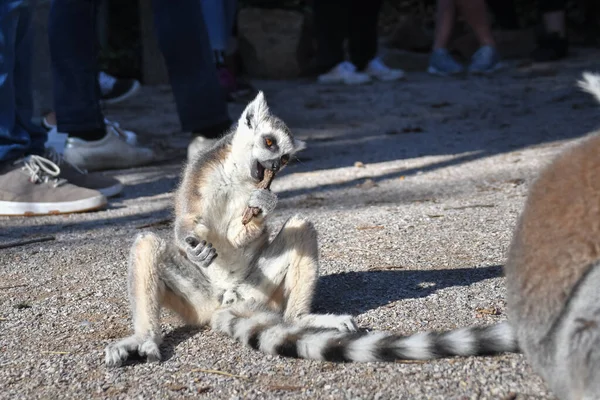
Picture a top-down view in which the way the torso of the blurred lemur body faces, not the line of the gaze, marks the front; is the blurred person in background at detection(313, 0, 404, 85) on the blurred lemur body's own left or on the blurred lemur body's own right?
on the blurred lemur body's own left

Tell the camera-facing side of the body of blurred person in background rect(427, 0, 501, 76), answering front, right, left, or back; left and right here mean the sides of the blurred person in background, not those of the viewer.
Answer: front

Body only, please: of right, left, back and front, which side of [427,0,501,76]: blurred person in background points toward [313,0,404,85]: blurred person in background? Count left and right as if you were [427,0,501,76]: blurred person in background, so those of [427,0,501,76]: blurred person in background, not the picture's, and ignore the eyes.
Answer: right

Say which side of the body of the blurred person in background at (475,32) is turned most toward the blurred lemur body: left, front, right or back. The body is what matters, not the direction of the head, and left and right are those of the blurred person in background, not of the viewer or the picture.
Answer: front

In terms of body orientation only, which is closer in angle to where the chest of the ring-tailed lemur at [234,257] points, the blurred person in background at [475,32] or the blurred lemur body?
the blurred lemur body

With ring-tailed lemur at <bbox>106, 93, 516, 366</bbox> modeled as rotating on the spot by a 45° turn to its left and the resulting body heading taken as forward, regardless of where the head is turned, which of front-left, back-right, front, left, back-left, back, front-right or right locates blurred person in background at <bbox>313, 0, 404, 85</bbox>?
left

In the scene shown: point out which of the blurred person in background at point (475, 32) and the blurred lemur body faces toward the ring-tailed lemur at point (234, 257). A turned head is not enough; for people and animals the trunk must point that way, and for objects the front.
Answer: the blurred person in background

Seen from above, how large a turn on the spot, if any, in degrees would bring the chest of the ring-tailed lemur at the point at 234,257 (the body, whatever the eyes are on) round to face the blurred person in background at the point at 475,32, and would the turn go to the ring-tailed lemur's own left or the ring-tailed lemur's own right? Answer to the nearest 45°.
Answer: approximately 135° to the ring-tailed lemur's own left

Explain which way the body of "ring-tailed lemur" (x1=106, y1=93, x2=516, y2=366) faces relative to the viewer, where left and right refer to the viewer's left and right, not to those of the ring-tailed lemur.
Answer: facing the viewer and to the right of the viewer

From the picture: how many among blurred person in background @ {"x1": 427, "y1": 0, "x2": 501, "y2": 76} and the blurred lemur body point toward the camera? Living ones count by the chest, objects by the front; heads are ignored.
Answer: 1

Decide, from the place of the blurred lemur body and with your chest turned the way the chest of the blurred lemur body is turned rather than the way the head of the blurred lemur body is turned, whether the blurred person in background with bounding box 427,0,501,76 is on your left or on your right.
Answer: on your left

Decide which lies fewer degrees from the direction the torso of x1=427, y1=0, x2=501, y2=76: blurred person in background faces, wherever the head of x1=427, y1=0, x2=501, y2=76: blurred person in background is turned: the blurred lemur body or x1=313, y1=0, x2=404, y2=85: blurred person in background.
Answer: the blurred lemur body
